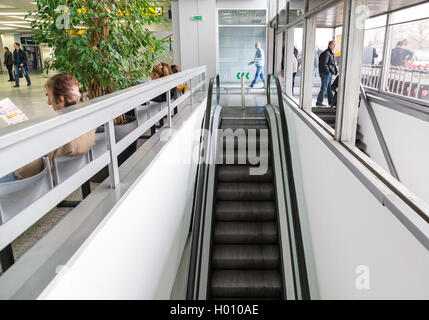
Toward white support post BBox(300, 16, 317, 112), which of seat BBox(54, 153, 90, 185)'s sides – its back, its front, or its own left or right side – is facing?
right

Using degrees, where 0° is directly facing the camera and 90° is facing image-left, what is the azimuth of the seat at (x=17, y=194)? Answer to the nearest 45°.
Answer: approximately 135°

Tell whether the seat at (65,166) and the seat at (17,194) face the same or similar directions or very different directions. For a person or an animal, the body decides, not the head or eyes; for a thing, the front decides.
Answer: same or similar directions
